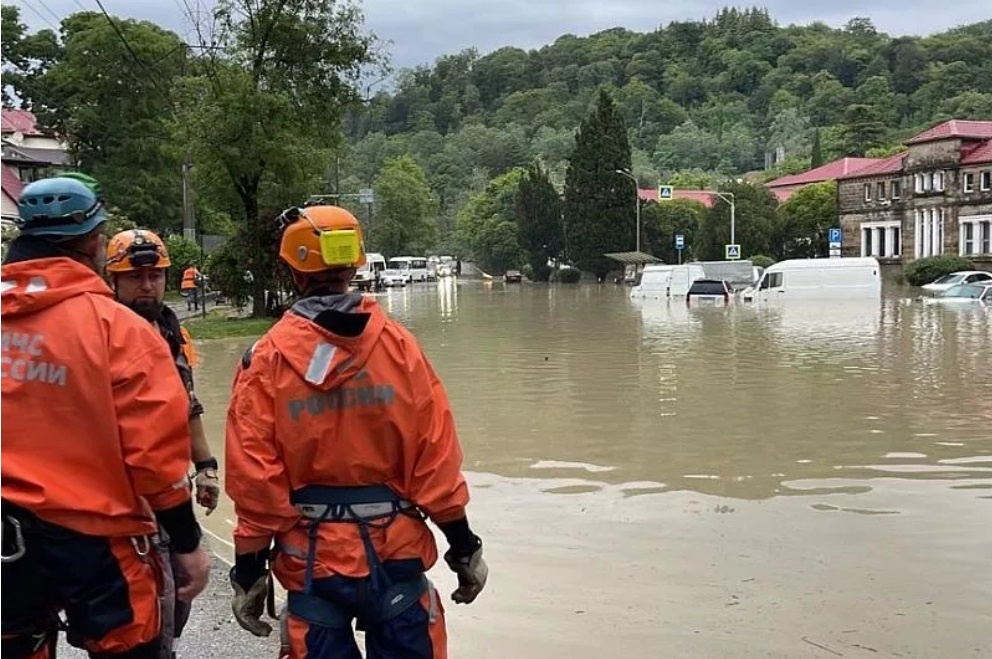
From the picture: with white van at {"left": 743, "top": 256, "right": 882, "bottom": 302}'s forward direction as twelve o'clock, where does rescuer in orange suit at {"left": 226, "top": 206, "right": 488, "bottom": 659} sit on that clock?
The rescuer in orange suit is roughly at 9 o'clock from the white van.

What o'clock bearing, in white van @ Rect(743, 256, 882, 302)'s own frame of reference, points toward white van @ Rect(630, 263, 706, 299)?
white van @ Rect(630, 263, 706, 299) is roughly at 1 o'clock from white van @ Rect(743, 256, 882, 302).

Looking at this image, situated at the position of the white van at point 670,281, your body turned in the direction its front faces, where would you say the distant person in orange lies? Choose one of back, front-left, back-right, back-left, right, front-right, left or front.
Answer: front-left

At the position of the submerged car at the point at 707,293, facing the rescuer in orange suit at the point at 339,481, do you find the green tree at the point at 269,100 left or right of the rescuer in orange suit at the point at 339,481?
right

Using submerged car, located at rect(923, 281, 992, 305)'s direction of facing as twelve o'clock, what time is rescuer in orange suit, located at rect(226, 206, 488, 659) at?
The rescuer in orange suit is roughly at 9 o'clock from the submerged car.

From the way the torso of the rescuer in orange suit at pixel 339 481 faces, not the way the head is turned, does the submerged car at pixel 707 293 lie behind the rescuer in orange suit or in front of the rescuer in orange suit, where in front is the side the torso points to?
in front

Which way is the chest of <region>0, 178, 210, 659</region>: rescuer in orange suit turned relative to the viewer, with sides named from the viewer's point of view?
facing away from the viewer and to the right of the viewer

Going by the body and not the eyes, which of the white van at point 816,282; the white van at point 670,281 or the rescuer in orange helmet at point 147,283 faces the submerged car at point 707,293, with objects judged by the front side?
the white van at point 816,282

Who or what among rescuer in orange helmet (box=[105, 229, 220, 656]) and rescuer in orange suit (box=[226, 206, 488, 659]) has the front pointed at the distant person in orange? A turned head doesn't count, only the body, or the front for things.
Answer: rescuer in orange suit (box=[226, 206, 488, 659])

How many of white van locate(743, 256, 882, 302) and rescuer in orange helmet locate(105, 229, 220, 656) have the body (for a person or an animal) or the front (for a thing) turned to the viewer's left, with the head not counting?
1

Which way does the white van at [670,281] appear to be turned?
to the viewer's left

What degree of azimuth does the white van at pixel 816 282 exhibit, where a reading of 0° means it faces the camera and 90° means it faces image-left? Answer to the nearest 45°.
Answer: approximately 90°

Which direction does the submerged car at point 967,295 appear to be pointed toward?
to the viewer's left

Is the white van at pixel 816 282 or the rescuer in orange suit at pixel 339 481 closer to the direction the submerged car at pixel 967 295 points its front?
the white van

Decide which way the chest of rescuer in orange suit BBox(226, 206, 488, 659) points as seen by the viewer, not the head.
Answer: away from the camera
